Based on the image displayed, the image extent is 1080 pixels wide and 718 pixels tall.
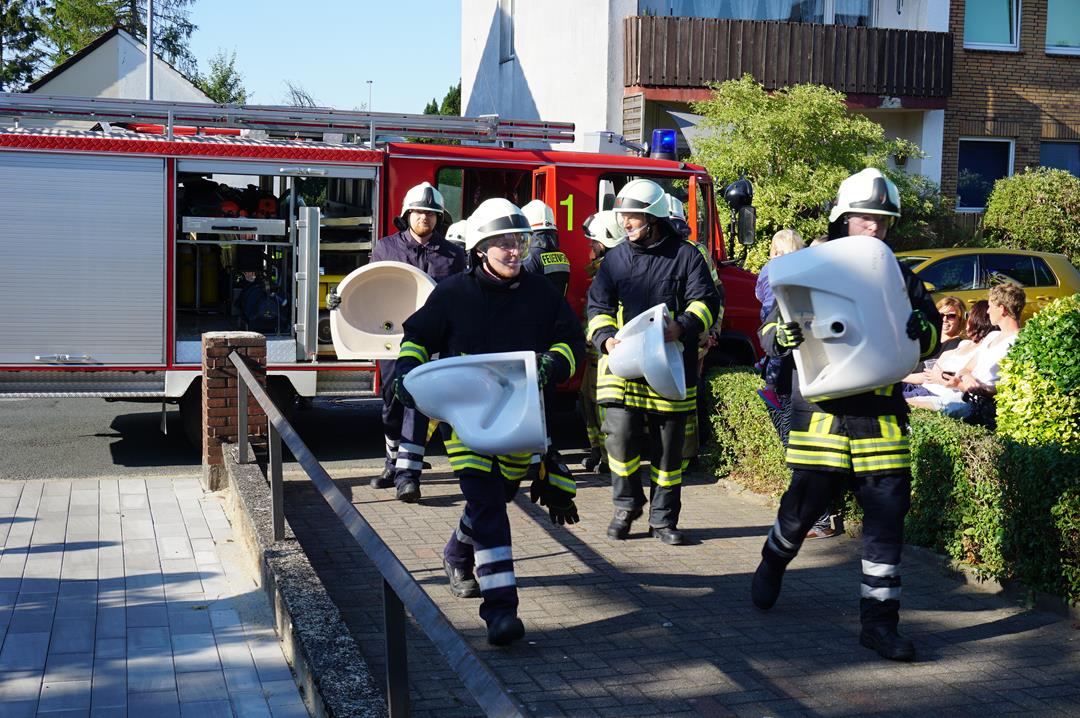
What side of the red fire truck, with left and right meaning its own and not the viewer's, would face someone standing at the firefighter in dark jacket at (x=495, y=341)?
right

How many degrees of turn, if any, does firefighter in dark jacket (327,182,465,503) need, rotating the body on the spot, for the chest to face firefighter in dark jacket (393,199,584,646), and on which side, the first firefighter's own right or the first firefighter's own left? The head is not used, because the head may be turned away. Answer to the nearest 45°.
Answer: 0° — they already face them

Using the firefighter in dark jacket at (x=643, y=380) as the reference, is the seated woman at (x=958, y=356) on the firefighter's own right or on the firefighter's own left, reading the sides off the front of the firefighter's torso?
on the firefighter's own left

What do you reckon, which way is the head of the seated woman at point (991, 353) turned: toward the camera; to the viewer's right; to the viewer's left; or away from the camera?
to the viewer's left

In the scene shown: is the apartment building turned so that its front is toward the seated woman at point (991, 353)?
yes

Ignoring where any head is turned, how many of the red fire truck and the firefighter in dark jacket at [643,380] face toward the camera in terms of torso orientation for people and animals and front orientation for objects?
1

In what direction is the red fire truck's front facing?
to the viewer's right

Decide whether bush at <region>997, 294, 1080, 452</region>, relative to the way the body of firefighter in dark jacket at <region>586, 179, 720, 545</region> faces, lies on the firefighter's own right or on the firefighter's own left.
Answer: on the firefighter's own left

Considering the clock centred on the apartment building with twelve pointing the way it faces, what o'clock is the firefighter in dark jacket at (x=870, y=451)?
The firefighter in dark jacket is roughly at 12 o'clock from the apartment building.

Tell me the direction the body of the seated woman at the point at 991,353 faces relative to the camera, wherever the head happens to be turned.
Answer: to the viewer's left

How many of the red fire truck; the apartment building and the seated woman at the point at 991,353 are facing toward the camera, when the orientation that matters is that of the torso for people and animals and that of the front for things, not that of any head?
1
